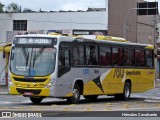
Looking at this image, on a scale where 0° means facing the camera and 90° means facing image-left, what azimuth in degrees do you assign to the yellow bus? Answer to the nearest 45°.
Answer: approximately 45°
